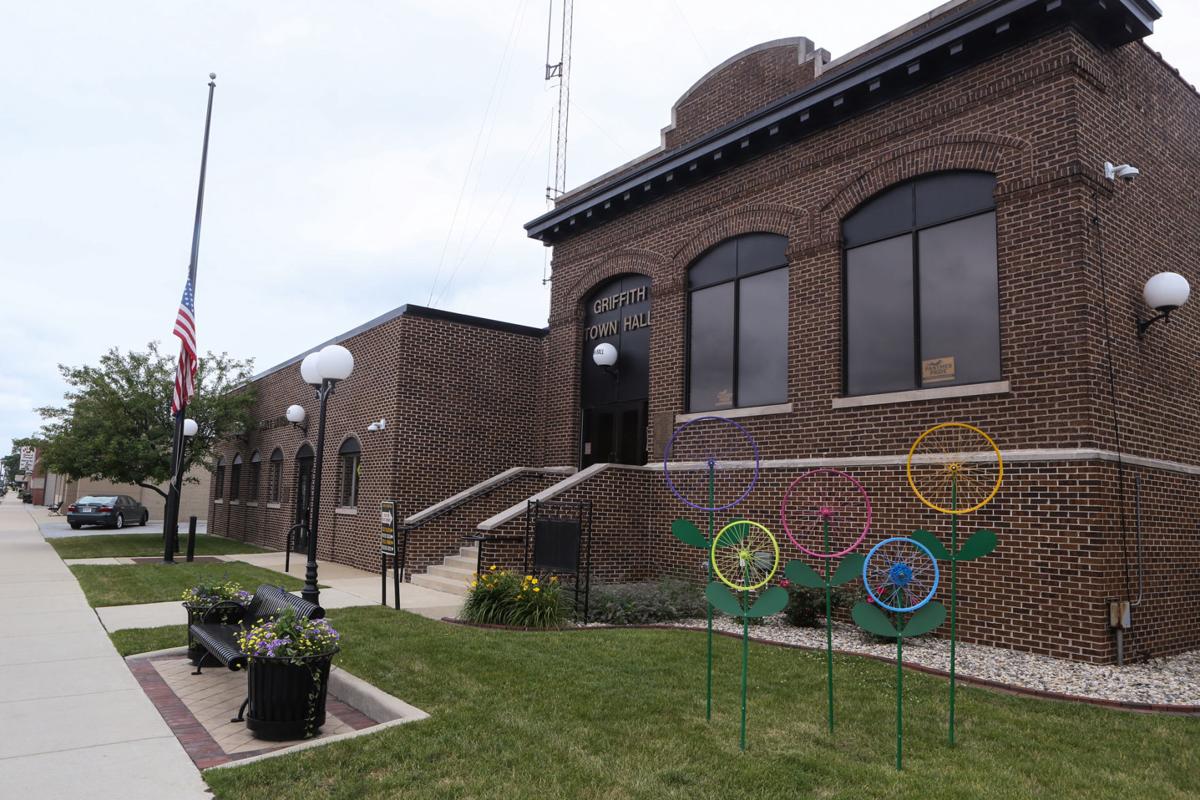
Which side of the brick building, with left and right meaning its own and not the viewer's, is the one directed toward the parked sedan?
right

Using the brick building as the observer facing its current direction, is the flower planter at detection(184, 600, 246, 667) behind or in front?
in front

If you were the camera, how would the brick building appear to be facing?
facing the viewer and to the left of the viewer

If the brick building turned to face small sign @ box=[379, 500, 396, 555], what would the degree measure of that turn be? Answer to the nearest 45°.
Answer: approximately 45° to its right

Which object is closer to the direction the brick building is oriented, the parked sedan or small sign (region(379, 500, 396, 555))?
the small sign

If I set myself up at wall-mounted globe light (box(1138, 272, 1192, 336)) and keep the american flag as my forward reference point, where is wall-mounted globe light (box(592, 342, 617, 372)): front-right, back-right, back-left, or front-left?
front-right

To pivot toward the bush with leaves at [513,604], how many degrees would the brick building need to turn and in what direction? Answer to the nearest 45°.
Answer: approximately 45° to its right

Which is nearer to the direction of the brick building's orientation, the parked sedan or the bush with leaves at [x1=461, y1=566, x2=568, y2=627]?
the bush with leaves

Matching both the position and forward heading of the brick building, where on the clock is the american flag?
The american flag is roughly at 2 o'clock from the brick building.

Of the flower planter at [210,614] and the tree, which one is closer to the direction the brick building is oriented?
the flower planter

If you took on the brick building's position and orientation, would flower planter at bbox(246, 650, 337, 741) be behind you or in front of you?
in front

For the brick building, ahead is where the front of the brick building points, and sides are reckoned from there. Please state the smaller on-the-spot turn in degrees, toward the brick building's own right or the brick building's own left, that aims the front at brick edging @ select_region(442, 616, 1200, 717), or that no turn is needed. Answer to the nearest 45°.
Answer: approximately 45° to the brick building's own left
